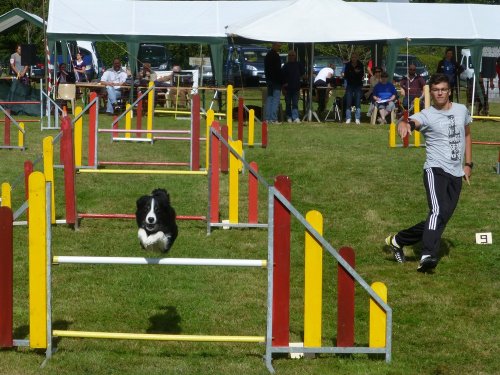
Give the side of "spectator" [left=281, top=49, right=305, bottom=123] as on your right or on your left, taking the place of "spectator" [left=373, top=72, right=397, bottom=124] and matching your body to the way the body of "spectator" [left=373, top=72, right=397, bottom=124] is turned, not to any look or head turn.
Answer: on your right

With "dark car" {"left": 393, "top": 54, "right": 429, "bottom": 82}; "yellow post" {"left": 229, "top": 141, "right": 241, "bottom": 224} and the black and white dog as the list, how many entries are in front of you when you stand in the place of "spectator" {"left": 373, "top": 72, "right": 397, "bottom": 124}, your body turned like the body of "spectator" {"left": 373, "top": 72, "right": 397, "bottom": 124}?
2

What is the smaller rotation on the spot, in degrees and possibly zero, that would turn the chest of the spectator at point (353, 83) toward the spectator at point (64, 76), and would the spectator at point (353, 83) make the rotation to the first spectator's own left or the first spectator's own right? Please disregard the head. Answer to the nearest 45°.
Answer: approximately 90° to the first spectator's own right

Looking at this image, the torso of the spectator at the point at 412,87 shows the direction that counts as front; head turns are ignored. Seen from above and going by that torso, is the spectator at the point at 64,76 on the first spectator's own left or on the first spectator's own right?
on the first spectator's own right

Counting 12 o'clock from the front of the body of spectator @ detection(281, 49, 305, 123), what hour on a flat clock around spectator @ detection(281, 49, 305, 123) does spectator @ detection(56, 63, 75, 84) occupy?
spectator @ detection(56, 63, 75, 84) is roughly at 4 o'clock from spectator @ detection(281, 49, 305, 123).

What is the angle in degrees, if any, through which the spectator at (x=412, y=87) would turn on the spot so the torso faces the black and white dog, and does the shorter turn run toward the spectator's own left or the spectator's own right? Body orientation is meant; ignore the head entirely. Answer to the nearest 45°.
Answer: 0° — they already face it

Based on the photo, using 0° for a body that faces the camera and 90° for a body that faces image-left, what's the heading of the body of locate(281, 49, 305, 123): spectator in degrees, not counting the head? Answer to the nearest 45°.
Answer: approximately 0°

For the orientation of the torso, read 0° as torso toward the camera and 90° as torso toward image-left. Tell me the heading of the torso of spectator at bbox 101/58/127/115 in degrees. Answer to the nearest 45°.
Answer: approximately 0°
